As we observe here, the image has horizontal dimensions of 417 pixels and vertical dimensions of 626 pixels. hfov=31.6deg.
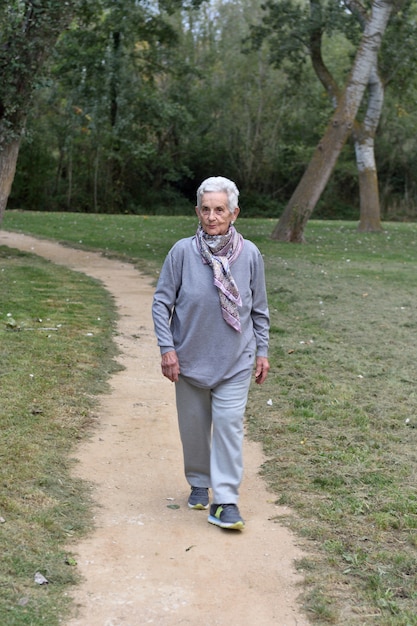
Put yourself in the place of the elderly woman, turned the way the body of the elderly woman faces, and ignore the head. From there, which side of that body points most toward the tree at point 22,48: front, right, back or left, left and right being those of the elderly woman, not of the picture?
back

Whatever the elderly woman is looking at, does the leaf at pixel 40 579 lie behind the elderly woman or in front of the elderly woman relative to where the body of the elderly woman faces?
in front

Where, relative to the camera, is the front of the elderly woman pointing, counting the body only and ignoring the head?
toward the camera

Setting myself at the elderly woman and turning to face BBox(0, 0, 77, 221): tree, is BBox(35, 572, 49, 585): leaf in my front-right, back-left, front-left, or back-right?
back-left

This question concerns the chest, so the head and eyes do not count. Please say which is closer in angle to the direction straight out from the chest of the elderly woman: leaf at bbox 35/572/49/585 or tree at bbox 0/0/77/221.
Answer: the leaf

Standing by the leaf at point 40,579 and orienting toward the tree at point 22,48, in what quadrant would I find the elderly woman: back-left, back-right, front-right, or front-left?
front-right

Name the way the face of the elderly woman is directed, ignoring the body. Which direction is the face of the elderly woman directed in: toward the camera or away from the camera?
toward the camera

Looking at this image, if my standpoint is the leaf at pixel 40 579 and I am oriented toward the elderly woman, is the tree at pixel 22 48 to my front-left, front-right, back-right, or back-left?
front-left
